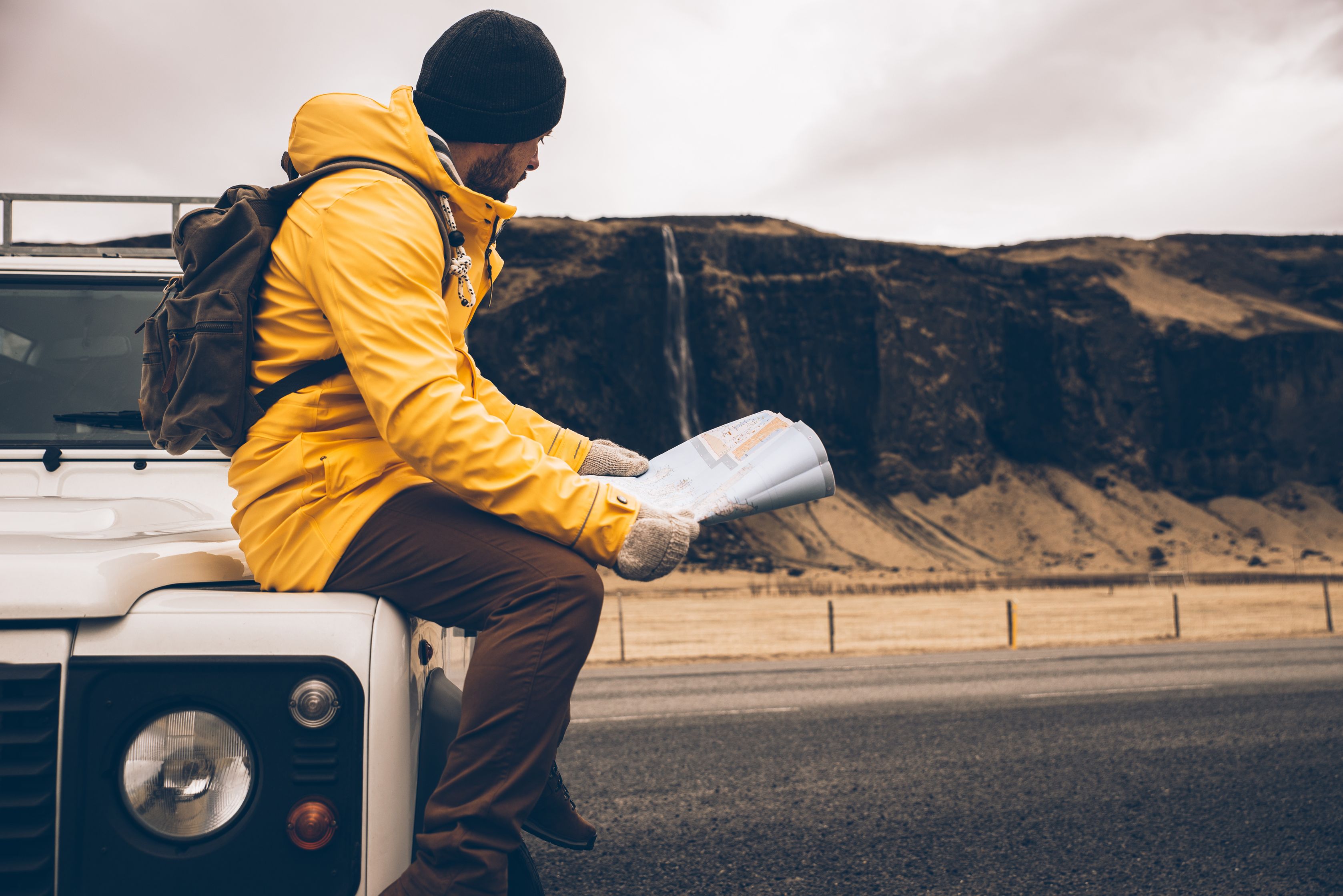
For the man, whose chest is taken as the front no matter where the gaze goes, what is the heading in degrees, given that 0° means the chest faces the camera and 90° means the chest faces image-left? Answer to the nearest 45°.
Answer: approximately 270°

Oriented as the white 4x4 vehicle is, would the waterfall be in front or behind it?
behind

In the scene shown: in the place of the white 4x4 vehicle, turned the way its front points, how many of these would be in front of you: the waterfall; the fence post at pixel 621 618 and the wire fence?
0

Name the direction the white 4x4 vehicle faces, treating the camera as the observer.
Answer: facing the viewer

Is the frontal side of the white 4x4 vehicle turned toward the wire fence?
no

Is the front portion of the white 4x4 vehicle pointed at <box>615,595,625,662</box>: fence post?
no

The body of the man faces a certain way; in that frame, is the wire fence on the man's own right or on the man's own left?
on the man's own left

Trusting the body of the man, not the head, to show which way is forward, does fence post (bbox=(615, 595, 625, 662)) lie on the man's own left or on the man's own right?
on the man's own left

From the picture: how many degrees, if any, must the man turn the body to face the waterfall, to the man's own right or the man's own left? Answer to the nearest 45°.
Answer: approximately 90° to the man's own left
